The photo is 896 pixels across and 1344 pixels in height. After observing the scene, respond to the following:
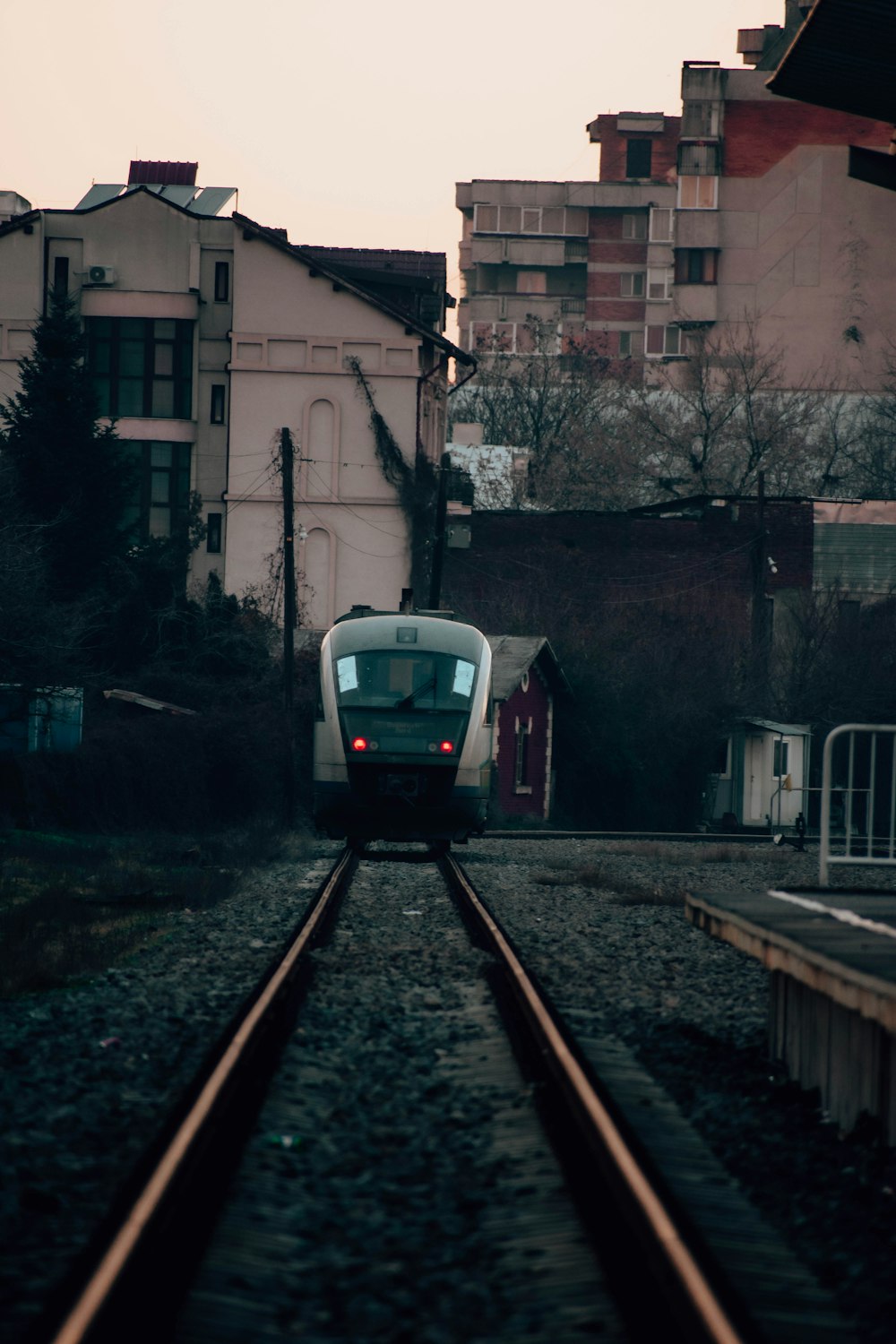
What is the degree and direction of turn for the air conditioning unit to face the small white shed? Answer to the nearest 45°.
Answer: approximately 90° to its left

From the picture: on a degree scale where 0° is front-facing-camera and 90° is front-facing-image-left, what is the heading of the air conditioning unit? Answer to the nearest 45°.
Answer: approximately 0°

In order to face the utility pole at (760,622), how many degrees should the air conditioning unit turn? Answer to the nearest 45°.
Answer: approximately 90° to its left

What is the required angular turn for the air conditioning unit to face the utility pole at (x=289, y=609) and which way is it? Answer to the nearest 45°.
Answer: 0° — it already faces it

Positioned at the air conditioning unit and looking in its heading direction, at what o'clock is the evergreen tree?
The evergreen tree is roughly at 12 o'clock from the air conditioning unit.

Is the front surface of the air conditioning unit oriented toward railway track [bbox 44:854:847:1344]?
yes

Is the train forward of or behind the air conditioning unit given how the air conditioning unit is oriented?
forward

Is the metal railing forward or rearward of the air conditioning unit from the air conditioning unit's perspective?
forward
